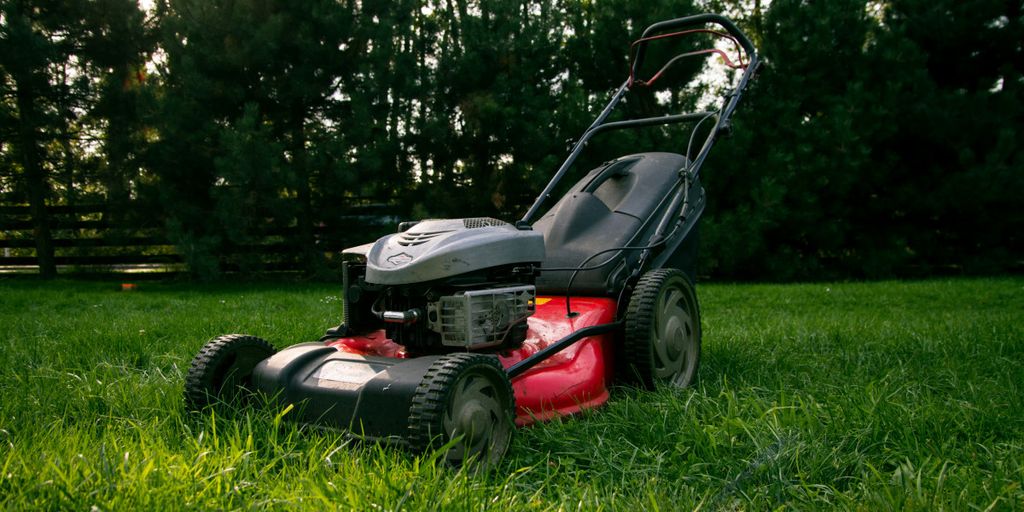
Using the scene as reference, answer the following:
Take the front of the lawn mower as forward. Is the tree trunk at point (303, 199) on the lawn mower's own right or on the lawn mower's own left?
on the lawn mower's own right

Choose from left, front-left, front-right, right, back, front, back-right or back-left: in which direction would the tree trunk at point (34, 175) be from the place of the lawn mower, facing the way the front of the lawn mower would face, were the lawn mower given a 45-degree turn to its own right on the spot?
front-right

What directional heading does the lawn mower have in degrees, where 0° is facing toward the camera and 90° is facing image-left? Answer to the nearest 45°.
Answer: approximately 45°

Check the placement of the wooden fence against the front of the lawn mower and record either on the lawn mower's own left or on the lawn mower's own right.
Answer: on the lawn mower's own right
